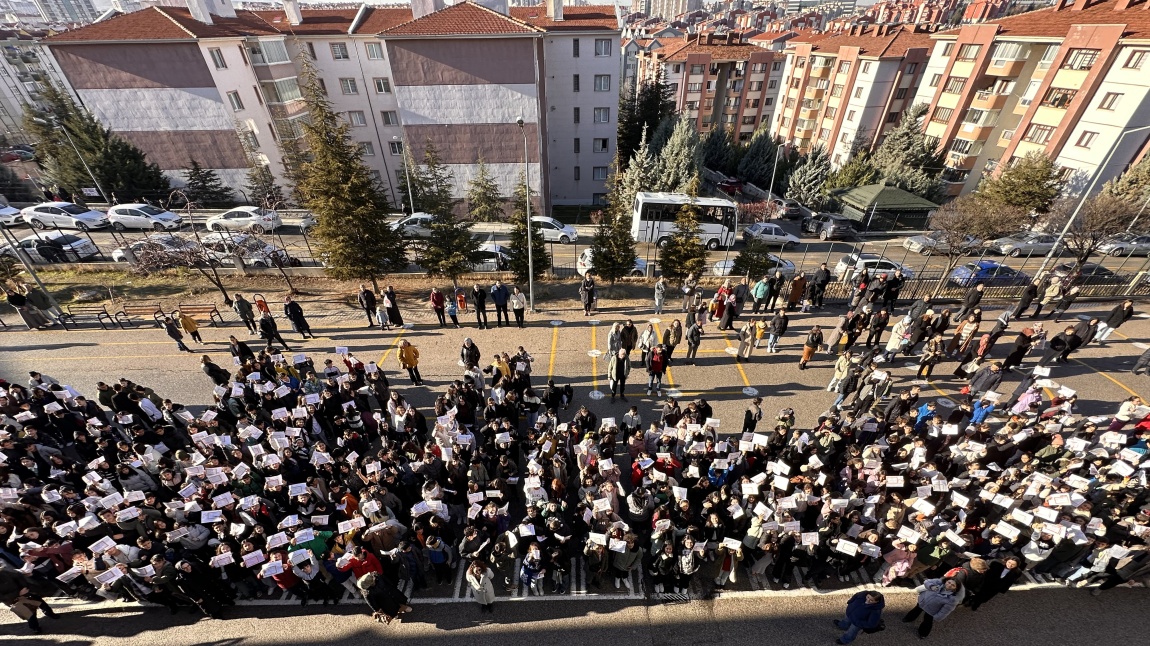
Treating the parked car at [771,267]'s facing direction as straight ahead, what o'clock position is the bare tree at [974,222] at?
The bare tree is roughly at 11 o'clock from the parked car.

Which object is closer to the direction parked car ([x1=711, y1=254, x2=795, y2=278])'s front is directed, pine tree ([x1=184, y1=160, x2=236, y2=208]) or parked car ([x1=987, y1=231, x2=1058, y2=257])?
the parked car

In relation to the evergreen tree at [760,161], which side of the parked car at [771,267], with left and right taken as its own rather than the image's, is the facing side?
left

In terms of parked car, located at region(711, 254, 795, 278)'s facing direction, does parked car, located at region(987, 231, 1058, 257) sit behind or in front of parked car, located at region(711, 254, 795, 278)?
in front

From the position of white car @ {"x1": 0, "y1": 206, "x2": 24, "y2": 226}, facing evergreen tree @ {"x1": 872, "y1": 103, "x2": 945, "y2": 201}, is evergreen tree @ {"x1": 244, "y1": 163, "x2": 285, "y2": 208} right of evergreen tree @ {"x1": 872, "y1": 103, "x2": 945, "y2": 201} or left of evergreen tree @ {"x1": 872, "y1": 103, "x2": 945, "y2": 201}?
left

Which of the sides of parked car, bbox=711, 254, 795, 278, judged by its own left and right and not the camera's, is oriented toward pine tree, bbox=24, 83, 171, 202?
back

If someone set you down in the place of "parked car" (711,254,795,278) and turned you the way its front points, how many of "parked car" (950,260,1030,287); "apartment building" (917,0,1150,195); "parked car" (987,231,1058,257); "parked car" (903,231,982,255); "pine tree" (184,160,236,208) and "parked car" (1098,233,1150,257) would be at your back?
1

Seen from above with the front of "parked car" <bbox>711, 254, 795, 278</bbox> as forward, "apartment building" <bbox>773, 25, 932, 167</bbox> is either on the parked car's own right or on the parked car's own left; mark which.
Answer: on the parked car's own left
